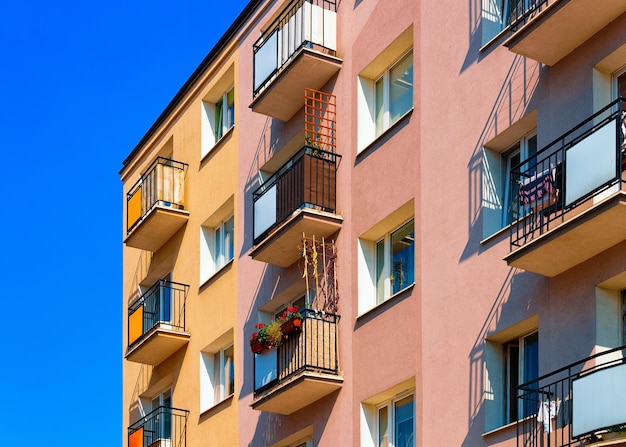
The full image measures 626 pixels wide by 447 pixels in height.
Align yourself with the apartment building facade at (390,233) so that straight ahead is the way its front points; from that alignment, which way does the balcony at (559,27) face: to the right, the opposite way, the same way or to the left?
the same way

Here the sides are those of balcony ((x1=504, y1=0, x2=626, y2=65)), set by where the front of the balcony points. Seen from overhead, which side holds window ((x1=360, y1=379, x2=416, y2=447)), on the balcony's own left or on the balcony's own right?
on the balcony's own right

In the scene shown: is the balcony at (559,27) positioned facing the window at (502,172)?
no
